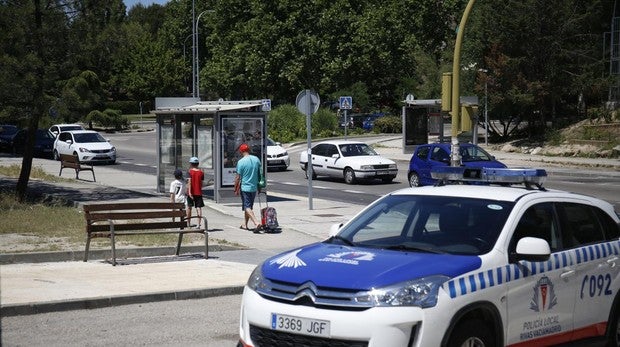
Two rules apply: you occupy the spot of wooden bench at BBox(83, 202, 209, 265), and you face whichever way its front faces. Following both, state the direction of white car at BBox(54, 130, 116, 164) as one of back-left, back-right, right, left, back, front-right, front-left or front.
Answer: back-left

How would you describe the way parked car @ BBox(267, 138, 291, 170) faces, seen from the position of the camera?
facing the viewer and to the right of the viewer

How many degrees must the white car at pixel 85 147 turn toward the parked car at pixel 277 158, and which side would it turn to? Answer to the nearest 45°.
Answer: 0° — it already faces it

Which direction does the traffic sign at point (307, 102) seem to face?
away from the camera

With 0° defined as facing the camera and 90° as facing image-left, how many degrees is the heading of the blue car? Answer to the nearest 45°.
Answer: approximately 270°

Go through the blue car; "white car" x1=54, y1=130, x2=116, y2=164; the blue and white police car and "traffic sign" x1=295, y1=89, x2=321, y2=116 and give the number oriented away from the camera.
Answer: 1

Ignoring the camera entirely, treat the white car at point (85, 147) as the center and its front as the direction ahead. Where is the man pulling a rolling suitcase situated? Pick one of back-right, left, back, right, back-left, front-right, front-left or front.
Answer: front-right

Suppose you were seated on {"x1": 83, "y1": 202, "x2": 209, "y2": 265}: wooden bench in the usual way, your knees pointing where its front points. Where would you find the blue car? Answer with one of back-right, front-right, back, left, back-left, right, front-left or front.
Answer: left

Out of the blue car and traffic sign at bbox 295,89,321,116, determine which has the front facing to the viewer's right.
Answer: the blue car

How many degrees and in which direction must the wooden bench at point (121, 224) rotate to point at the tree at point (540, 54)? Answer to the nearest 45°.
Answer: approximately 90° to its left

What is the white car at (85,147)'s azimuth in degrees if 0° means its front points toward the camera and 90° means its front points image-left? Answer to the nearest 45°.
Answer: approximately 315°

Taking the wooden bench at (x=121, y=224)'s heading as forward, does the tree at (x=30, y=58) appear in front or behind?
behind

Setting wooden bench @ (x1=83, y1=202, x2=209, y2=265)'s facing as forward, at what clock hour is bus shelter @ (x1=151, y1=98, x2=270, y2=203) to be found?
The bus shelter is roughly at 8 o'clock from the wooden bench.

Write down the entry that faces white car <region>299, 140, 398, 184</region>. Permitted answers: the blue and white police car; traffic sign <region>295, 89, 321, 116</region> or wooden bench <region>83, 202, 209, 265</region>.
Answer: the traffic sign

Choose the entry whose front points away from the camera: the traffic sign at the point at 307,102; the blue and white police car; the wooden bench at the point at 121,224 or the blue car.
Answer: the traffic sign
